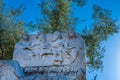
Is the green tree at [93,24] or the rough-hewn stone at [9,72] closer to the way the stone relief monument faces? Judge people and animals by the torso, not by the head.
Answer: the rough-hewn stone

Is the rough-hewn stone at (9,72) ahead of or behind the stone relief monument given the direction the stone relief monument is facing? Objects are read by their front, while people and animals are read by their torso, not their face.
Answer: ahead

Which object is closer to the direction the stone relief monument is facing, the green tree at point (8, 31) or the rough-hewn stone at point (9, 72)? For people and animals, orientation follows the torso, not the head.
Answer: the rough-hewn stone

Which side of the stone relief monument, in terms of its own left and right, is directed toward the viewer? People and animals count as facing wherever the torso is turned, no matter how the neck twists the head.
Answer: front

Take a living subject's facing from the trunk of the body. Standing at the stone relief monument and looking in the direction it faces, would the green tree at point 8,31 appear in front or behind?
behind
